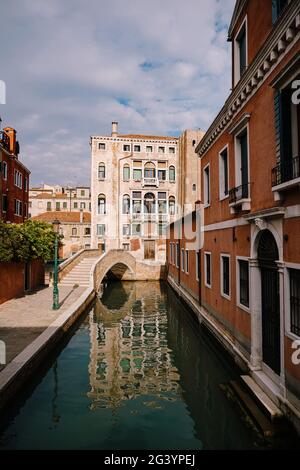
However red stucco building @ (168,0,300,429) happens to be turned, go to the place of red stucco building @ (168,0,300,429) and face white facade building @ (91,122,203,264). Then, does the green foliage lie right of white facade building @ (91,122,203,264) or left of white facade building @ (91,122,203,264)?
left

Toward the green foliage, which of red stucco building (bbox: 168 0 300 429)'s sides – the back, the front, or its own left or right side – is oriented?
front

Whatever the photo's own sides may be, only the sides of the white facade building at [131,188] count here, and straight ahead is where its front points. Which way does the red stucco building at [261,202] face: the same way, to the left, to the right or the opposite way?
to the right

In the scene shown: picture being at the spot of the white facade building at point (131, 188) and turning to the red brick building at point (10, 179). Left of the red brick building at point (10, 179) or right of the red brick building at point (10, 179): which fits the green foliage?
left

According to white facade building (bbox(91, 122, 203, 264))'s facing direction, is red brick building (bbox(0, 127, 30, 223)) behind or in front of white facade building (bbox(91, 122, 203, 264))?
in front

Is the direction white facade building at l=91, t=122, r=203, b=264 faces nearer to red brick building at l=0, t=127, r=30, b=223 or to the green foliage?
the green foliage

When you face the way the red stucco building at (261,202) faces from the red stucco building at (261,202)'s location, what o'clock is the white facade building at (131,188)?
The white facade building is roughly at 2 o'clock from the red stucco building.

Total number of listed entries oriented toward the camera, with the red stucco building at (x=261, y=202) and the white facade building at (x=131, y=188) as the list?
1

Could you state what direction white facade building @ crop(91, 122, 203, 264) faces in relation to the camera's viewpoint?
facing the viewer

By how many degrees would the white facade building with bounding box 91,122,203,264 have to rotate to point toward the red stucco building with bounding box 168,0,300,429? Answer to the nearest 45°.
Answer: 0° — it already faces it

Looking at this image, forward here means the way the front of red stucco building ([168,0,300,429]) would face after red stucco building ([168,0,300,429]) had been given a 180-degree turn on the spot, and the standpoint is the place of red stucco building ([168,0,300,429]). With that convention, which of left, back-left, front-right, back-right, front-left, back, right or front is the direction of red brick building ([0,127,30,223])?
back-left

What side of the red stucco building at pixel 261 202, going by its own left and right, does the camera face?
left
